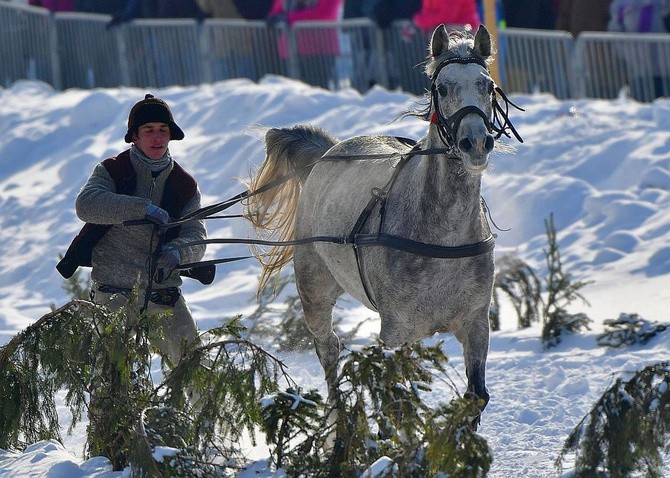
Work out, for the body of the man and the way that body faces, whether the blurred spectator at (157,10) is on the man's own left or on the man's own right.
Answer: on the man's own left

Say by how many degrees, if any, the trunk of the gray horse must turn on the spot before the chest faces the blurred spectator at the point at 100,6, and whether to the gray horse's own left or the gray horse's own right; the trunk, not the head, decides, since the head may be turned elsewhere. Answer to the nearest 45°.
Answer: approximately 135° to the gray horse's own left

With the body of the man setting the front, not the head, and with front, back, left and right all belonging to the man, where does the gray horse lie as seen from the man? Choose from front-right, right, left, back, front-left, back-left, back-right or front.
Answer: front

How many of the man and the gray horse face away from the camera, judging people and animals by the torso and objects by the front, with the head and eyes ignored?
0

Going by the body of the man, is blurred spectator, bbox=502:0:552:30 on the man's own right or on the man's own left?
on the man's own left

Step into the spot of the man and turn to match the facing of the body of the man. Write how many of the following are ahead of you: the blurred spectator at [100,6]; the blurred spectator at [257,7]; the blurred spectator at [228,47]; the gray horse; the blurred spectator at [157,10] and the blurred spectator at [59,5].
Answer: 1

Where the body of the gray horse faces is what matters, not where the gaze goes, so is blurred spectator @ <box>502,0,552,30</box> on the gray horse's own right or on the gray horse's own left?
on the gray horse's own left

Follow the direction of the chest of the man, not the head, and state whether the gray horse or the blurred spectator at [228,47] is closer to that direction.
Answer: the gray horse

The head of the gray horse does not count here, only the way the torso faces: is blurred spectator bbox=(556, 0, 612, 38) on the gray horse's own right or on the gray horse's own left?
on the gray horse's own left

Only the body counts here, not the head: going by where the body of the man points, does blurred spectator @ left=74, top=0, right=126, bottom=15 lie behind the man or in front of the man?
behind

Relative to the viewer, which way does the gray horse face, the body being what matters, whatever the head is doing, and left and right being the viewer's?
facing the viewer and to the right of the viewer

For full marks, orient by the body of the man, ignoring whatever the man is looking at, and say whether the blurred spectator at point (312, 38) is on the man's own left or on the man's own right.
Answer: on the man's own left

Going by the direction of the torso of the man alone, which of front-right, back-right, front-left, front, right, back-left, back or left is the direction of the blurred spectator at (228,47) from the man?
back-left

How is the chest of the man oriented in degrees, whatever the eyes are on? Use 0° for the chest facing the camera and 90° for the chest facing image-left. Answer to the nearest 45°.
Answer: approximately 315°
